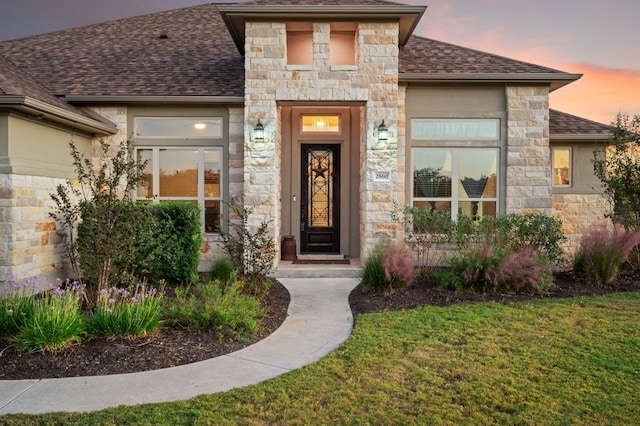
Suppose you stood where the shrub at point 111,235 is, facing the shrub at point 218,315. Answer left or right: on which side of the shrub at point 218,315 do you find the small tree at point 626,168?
left

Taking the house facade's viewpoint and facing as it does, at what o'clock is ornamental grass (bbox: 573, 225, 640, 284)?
The ornamental grass is roughly at 10 o'clock from the house facade.

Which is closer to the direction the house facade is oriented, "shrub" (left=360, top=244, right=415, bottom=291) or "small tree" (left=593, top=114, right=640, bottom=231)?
the shrub

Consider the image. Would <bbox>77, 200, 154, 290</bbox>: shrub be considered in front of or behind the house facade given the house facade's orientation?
in front

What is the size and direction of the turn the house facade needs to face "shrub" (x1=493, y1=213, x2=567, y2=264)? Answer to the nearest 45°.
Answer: approximately 45° to its left

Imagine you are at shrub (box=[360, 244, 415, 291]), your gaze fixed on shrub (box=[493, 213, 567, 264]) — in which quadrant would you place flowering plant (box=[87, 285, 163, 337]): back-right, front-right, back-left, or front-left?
back-right

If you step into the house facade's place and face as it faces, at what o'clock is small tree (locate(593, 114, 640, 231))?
The small tree is roughly at 9 o'clock from the house facade.

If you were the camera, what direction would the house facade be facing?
facing the viewer

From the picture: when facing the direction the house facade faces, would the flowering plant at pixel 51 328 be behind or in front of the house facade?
in front

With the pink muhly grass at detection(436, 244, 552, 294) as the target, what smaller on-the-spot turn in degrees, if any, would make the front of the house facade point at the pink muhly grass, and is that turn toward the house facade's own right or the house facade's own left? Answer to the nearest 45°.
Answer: approximately 45° to the house facade's own left
